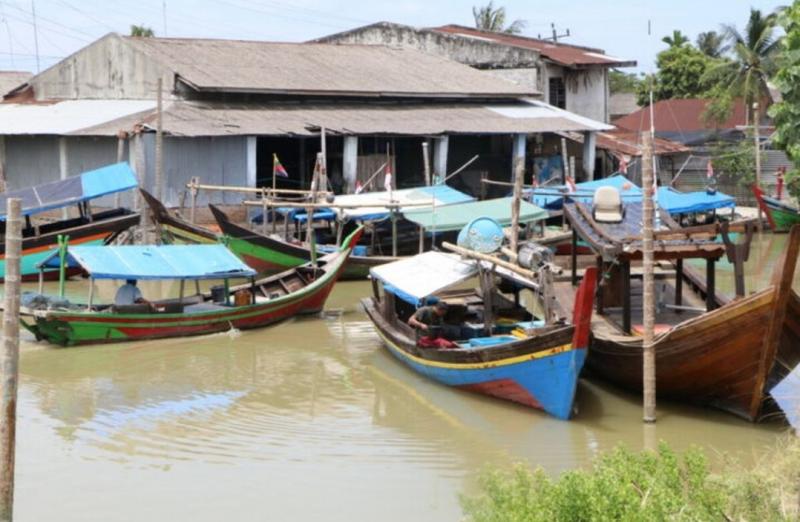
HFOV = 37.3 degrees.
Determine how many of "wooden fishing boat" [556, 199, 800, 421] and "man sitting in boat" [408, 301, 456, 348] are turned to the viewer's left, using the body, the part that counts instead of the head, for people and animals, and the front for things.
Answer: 0

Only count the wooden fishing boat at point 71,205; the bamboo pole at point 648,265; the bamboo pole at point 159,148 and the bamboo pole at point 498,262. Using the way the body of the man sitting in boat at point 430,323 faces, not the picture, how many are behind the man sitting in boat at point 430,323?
2

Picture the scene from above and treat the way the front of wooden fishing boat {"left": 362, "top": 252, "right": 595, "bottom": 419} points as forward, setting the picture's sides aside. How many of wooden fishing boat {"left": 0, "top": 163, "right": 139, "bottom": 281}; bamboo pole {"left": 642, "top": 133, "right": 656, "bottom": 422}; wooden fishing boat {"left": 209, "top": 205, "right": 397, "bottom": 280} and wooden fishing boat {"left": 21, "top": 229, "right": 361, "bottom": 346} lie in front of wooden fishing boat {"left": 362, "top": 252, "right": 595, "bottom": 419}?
1

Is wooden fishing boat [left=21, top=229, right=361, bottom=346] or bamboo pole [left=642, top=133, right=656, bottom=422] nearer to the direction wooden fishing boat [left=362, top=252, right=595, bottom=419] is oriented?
the bamboo pole

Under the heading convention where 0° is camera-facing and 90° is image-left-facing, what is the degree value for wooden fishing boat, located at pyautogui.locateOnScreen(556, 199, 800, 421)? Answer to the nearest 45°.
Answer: approximately 315°

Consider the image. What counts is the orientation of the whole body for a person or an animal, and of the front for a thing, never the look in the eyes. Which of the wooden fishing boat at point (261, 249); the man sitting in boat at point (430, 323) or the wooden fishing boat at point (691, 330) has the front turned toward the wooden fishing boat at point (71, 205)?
the wooden fishing boat at point (261, 249)

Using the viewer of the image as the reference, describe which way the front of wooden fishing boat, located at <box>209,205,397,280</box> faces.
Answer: facing to the left of the viewer

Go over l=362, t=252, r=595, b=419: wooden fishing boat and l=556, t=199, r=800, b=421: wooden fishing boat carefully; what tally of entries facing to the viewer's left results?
0

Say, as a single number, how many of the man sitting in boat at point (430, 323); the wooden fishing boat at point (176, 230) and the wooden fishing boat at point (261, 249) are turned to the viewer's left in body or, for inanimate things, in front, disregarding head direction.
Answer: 2

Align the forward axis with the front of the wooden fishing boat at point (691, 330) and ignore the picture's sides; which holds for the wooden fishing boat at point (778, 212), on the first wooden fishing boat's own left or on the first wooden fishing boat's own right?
on the first wooden fishing boat's own left

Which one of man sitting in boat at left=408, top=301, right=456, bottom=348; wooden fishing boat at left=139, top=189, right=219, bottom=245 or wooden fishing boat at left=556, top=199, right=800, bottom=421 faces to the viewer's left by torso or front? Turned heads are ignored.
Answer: wooden fishing boat at left=139, top=189, right=219, bottom=245

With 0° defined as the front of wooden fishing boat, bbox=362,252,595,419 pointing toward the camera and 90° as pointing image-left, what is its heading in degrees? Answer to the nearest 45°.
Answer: approximately 315°

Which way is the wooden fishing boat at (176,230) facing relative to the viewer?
to the viewer's left

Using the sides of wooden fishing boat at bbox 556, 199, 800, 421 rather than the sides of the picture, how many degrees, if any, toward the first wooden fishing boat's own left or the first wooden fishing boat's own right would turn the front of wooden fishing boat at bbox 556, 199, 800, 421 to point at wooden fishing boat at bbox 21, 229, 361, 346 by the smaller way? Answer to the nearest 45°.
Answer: approximately 135° to the first wooden fishing boat's own right
